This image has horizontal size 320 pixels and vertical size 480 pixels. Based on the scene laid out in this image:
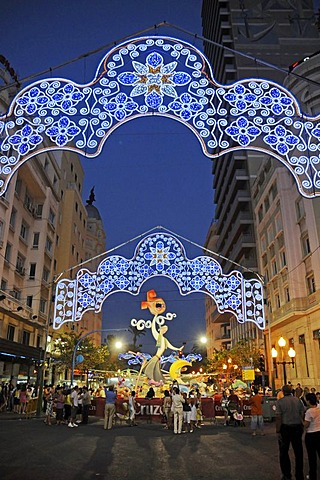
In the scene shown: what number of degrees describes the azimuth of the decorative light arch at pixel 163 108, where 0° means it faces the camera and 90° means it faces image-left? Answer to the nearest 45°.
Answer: approximately 0°

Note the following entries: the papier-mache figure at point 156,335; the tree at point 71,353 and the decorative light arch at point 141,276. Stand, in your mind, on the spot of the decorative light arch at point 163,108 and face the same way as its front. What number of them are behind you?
3

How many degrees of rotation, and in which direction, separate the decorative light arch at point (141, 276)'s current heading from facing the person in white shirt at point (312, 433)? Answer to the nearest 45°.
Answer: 0° — it already faces them

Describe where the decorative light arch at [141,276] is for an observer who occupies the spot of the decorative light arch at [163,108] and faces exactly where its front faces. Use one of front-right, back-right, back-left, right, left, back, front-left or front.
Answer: back

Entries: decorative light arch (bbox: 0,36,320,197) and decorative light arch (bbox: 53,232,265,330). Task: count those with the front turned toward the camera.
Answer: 2

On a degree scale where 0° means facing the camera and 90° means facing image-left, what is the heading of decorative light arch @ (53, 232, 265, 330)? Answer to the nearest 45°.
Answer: approximately 0°

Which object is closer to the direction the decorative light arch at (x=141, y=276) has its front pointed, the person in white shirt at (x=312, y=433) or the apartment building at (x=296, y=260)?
the person in white shirt

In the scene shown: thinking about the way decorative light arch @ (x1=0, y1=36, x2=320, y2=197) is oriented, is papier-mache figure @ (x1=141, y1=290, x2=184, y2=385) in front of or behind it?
behind

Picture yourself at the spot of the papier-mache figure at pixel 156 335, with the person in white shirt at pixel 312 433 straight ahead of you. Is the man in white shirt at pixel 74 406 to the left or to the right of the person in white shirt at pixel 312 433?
right
